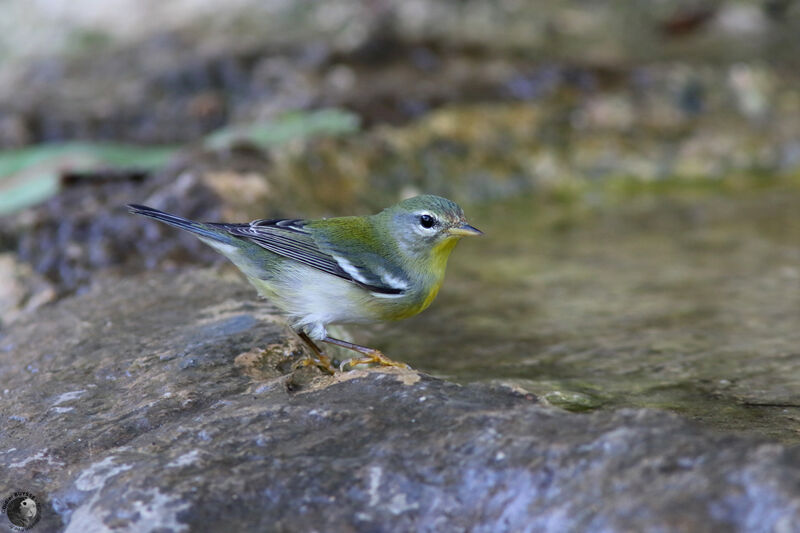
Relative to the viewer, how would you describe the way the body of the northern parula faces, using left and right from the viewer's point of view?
facing to the right of the viewer
